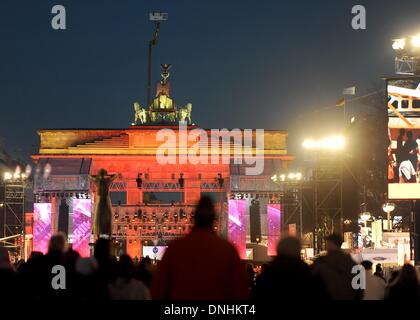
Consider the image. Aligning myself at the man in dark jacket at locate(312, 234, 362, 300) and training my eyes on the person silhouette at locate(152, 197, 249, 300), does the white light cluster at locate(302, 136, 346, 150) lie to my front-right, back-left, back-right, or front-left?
back-right

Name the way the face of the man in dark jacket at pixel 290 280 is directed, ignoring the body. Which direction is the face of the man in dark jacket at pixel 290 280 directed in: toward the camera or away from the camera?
away from the camera

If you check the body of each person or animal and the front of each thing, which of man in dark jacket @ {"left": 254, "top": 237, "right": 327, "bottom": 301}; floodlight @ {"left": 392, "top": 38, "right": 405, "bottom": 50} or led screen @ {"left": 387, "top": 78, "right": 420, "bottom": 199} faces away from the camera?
the man in dark jacket

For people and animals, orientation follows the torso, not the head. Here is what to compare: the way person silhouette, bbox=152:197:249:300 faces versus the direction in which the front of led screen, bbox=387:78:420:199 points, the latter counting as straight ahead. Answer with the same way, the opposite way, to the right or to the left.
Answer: the opposite way

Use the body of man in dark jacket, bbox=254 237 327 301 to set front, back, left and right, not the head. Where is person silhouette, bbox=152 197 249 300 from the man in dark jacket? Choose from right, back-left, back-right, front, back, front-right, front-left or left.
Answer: back-left

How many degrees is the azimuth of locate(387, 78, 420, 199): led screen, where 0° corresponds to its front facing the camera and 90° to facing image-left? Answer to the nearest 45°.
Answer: approximately 0°

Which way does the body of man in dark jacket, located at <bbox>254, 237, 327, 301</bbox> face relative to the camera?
away from the camera

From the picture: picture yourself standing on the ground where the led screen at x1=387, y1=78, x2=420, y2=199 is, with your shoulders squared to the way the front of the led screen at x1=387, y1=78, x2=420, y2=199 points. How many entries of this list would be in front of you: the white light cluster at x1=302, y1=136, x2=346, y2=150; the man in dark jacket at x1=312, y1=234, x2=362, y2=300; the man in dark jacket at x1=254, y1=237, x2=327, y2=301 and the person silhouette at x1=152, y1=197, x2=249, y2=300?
3

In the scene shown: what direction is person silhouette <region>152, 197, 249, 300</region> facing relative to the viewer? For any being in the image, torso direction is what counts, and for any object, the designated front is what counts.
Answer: away from the camera

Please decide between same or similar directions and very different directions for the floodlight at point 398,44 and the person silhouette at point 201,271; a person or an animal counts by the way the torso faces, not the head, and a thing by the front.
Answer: very different directions
